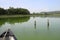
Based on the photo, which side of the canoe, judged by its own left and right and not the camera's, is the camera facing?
back
